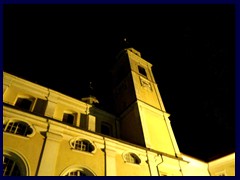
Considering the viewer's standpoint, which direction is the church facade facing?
facing the viewer and to the right of the viewer
